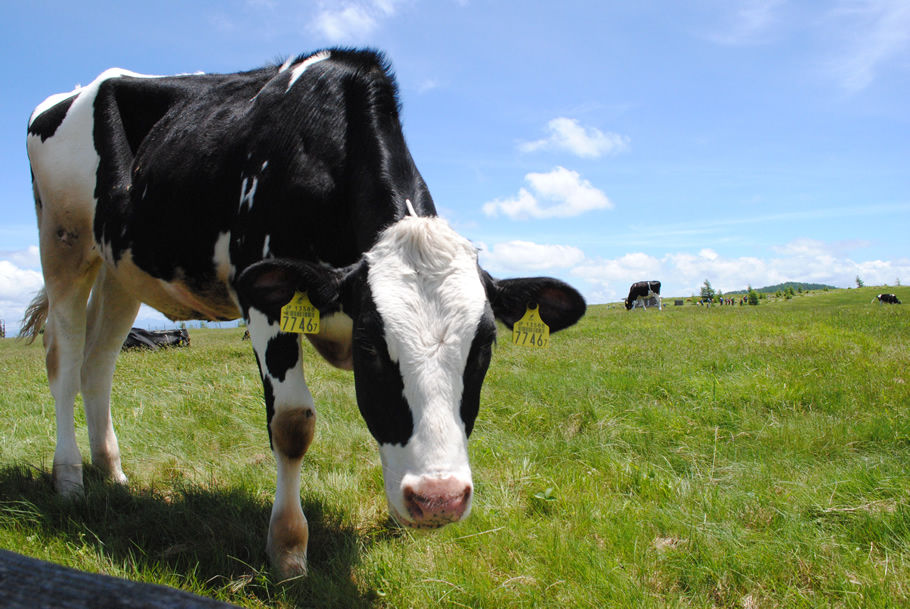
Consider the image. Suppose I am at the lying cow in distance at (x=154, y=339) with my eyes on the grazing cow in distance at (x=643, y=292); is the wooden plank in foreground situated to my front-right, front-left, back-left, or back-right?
back-right

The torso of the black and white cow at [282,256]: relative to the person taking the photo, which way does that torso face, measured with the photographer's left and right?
facing the viewer and to the right of the viewer

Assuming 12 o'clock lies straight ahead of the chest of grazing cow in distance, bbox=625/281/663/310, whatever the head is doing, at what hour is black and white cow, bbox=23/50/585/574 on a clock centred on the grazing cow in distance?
The black and white cow is roughly at 9 o'clock from the grazing cow in distance.

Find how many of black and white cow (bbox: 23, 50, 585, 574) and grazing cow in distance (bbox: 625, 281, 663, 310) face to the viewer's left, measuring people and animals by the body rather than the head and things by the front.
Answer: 1

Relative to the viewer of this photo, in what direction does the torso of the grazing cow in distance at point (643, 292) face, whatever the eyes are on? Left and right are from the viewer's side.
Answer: facing to the left of the viewer

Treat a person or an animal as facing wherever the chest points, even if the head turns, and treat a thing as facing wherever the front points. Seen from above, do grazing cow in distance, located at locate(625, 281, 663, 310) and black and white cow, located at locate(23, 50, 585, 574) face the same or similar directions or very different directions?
very different directions

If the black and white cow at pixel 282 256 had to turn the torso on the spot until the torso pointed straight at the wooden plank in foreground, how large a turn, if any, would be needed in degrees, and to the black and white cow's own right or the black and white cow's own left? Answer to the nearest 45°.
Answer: approximately 45° to the black and white cow's own right

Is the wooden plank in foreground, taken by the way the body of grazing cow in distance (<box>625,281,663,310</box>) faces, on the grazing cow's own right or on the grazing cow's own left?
on the grazing cow's own left

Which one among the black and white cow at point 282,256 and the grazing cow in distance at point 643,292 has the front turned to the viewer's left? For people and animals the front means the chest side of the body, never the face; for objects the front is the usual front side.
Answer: the grazing cow in distance

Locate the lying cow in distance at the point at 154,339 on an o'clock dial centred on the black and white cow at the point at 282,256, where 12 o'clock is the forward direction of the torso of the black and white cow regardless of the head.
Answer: The lying cow in distance is roughly at 7 o'clock from the black and white cow.

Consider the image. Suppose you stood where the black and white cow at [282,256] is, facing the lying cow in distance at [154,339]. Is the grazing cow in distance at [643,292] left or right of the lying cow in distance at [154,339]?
right
